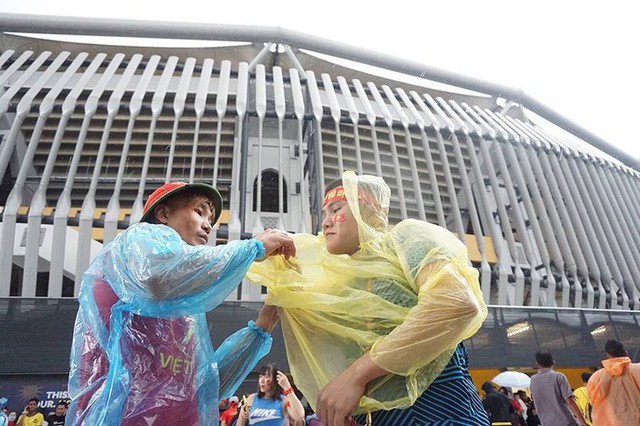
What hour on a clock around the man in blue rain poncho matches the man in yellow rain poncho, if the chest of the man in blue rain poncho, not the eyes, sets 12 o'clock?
The man in yellow rain poncho is roughly at 11 o'clock from the man in blue rain poncho.

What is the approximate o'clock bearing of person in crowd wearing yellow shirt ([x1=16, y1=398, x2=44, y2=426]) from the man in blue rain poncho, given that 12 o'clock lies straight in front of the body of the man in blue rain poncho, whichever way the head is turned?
The person in crowd wearing yellow shirt is roughly at 7 o'clock from the man in blue rain poncho.

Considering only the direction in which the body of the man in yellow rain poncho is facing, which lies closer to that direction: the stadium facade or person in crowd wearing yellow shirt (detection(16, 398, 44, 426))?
the person in crowd wearing yellow shirt

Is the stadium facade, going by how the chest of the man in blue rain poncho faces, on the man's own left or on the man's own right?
on the man's own left

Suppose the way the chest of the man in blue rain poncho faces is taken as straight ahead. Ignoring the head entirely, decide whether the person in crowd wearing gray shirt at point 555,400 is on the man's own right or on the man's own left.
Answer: on the man's own left

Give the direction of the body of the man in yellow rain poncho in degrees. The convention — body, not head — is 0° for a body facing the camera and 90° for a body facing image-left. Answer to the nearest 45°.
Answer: approximately 45°

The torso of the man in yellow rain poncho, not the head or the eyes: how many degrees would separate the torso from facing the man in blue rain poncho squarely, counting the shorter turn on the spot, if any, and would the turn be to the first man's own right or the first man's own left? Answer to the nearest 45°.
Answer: approximately 45° to the first man's own right

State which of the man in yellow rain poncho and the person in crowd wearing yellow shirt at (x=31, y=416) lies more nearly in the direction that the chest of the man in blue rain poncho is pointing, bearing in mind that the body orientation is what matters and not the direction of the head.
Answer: the man in yellow rain poncho

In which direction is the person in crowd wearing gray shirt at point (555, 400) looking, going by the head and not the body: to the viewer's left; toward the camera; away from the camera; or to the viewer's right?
away from the camera

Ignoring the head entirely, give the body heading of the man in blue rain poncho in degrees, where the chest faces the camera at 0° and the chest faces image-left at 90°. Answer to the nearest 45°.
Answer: approximately 315°

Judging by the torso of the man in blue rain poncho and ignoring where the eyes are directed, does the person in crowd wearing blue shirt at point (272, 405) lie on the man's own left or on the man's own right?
on the man's own left
